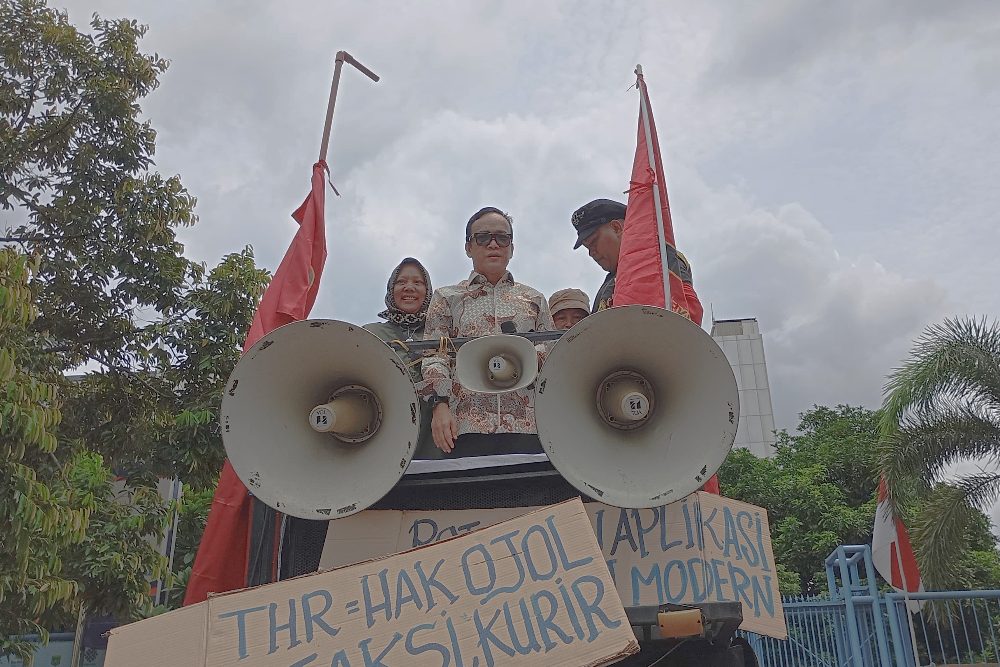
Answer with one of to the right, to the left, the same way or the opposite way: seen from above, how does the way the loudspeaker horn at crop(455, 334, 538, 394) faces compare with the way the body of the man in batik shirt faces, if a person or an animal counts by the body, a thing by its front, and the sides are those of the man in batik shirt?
the same way

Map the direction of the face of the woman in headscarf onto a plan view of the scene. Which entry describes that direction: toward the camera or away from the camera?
toward the camera

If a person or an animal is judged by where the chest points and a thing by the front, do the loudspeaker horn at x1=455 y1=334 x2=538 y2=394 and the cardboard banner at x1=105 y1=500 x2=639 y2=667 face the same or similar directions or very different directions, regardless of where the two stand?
same or similar directions

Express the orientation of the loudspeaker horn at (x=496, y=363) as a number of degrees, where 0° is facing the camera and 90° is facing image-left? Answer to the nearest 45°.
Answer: approximately 0°

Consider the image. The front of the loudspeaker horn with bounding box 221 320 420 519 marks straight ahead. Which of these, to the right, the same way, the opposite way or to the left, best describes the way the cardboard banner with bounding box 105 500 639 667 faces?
the same way

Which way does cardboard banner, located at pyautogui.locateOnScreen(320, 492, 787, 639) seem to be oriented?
toward the camera

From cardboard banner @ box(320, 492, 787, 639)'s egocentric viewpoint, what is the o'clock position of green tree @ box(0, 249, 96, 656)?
The green tree is roughly at 4 o'clock from the cardboard banner.

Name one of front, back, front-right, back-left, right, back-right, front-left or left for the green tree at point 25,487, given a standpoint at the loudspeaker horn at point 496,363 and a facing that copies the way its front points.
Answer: back-right

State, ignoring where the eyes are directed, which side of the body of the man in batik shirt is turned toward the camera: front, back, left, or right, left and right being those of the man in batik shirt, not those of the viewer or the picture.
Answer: front

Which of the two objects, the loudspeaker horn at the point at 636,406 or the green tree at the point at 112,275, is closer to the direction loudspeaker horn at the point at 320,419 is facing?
the loudspeaker horn

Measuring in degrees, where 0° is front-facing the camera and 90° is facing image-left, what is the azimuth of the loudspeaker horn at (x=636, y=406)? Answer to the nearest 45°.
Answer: approximately 0°

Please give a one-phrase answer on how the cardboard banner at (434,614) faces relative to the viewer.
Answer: facing the viewer

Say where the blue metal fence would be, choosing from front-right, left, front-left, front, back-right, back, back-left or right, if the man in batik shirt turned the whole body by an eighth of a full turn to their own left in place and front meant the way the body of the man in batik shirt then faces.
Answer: left

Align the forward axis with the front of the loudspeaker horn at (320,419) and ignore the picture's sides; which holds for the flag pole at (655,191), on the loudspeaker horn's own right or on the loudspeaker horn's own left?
on the loudspeaker horn's own left

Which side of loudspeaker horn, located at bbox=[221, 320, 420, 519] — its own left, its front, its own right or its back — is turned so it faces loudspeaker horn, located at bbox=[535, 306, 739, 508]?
left

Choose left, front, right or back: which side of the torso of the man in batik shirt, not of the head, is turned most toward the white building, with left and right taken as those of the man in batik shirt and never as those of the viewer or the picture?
back

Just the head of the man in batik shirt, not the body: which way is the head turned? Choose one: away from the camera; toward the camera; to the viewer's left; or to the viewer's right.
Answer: toward the camera
